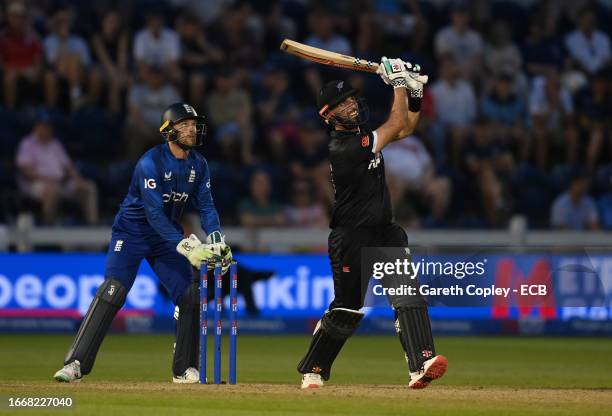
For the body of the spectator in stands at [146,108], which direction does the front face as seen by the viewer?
toward the camera

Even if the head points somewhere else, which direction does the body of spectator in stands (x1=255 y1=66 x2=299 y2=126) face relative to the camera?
toward the camera

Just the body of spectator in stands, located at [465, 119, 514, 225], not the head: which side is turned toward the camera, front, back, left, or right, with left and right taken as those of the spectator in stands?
front

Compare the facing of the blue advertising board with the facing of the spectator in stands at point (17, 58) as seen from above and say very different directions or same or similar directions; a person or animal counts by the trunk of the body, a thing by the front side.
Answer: same or similar directions

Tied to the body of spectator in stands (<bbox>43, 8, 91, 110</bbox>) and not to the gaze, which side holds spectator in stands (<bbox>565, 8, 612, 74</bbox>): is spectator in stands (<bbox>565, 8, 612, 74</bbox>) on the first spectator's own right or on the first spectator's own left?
on the first spectator's own left

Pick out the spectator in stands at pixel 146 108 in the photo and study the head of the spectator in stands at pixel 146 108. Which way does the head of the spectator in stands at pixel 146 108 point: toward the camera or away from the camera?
toward the camera

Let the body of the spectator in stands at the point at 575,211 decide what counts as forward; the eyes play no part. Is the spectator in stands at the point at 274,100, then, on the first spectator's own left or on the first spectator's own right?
on the first spectator's own right

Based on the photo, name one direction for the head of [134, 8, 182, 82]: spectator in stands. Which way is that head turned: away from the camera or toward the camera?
toward the camera

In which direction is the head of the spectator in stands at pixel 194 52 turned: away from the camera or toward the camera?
toward the camera

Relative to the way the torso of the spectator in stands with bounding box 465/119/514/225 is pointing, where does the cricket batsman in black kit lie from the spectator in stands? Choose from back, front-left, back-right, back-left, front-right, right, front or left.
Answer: front
